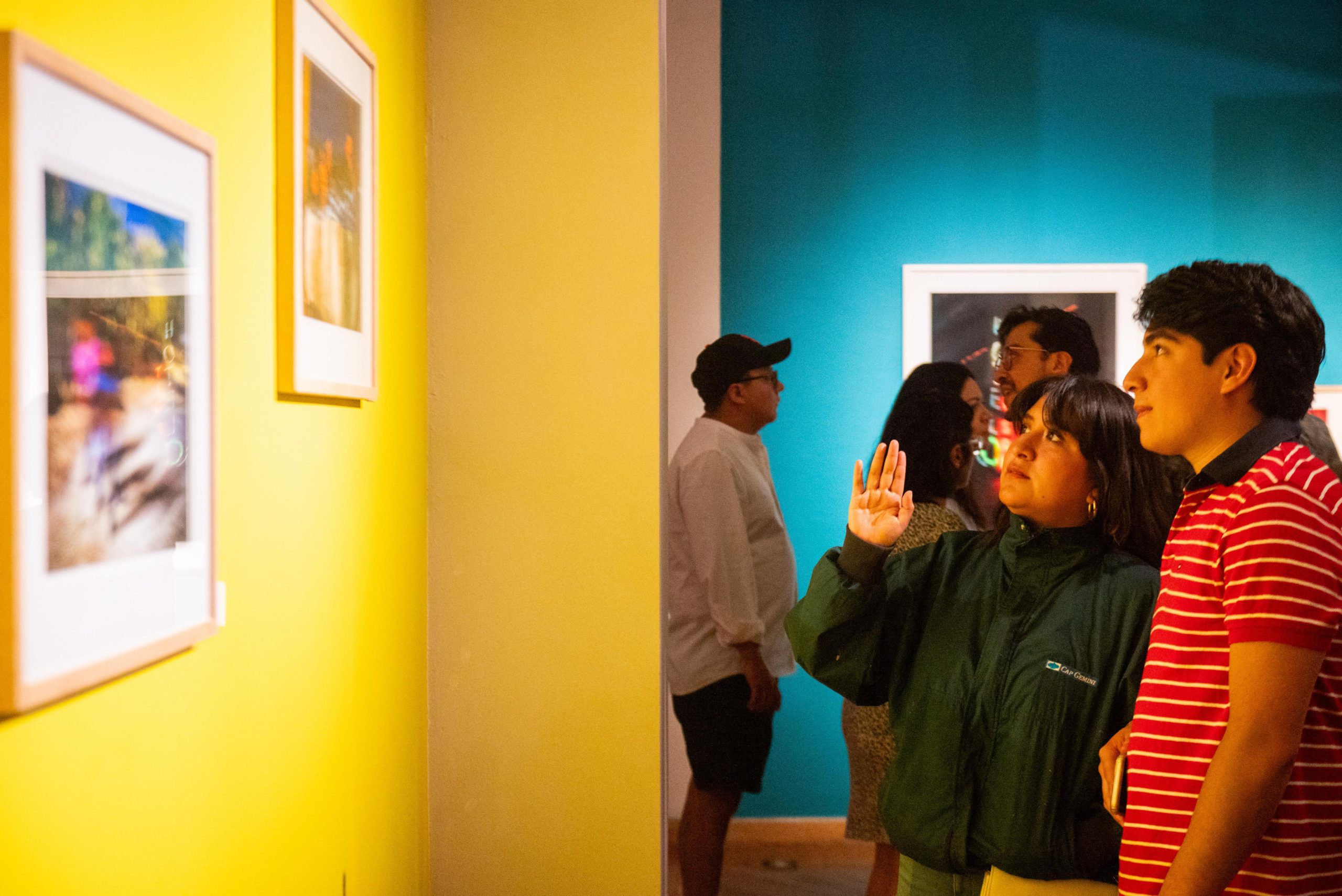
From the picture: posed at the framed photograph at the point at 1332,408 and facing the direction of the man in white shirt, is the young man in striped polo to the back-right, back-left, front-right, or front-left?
front-left

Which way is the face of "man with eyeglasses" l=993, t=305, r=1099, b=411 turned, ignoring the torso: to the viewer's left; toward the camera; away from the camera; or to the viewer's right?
to the viewer's left

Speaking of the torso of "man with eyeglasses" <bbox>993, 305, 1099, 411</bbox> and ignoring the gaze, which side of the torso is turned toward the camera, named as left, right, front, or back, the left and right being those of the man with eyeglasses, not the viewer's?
left

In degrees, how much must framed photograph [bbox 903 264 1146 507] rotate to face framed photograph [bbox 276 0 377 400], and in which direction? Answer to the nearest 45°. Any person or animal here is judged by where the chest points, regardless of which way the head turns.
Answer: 0° — it already faces it

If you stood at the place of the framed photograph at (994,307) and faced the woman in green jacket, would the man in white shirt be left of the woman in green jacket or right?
right

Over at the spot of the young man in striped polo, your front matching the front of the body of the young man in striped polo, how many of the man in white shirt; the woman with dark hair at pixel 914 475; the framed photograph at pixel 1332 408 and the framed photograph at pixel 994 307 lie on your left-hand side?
0

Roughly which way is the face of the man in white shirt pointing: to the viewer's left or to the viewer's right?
to the viewer's right

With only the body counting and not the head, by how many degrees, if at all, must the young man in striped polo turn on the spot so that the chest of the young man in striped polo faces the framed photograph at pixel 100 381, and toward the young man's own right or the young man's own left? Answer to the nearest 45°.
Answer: approximately 45° to the young man's own left

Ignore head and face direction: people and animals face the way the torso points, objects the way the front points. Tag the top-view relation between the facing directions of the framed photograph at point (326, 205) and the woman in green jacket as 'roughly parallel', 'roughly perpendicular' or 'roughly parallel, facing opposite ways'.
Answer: roughly parallel, facing opposite ways

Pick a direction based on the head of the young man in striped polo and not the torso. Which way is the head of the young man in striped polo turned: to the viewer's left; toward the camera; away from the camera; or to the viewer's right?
to the viewer's left

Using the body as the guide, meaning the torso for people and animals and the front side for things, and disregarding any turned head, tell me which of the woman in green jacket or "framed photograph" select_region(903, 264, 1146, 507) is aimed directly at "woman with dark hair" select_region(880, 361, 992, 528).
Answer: the framed photograph

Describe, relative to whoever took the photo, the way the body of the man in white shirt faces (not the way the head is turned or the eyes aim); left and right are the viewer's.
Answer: facing to the right of the viewer

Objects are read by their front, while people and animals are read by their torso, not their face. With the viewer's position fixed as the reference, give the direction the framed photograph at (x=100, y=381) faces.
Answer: facing the viewer and to the right of the viewer

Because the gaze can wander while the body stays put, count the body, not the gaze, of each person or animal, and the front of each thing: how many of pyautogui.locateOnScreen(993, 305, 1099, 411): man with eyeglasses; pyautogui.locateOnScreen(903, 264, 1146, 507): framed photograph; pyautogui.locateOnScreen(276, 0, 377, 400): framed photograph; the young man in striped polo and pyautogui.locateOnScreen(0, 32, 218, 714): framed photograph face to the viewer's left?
2

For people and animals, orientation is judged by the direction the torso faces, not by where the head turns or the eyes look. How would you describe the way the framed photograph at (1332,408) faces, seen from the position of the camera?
facing the viewer

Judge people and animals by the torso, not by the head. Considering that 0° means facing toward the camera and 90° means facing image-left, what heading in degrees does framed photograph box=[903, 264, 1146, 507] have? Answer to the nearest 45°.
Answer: approximately 0°

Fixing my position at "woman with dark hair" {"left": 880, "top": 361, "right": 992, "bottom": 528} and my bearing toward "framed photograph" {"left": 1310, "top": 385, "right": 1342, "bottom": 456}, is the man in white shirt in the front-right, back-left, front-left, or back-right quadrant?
back-left
